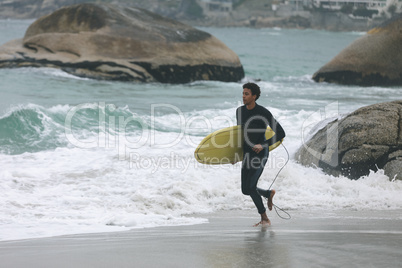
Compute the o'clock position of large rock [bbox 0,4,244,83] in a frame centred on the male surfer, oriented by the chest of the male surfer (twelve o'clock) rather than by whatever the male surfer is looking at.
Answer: The large rock is roughly at 4 o'clock from the male surfer.

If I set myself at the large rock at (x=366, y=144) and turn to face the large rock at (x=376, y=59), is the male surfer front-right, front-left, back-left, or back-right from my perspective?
back-left

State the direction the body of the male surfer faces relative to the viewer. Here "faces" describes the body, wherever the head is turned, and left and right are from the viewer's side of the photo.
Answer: facing the viewer and to the left of the viewer

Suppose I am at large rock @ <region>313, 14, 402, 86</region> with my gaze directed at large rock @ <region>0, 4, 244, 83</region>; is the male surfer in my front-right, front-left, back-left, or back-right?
front-left

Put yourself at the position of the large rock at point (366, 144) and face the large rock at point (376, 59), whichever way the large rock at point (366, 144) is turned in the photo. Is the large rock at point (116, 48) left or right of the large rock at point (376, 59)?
left

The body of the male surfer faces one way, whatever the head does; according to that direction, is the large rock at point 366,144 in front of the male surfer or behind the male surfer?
behind

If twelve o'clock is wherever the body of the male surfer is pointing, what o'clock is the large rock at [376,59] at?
The large rock is roughly at 5 o'clock from the male surfer.
